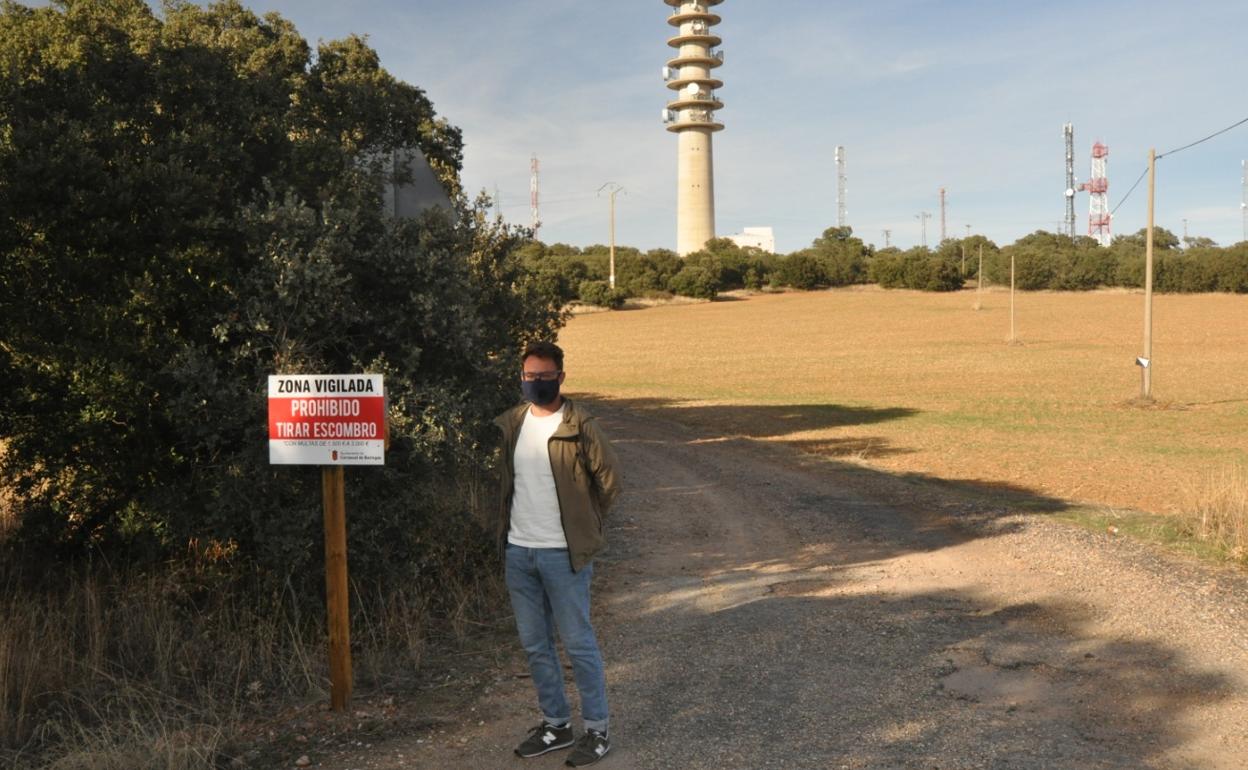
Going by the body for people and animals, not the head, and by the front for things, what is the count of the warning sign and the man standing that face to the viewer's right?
0

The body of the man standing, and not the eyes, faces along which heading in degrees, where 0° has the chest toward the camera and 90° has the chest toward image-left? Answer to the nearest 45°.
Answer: approximately 45°

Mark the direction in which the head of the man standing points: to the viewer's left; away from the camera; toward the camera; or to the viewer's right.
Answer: toward the camera

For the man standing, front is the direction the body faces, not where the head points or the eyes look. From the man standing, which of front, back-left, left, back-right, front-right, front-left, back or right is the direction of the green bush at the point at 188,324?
right

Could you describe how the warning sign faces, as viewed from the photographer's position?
facing the viewer

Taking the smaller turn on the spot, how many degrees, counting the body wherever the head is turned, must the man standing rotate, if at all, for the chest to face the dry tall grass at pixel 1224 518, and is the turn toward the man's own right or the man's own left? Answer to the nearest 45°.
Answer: approximately 180°

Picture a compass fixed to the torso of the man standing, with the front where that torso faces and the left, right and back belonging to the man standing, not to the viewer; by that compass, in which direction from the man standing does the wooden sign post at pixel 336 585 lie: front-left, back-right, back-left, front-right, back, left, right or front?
right
